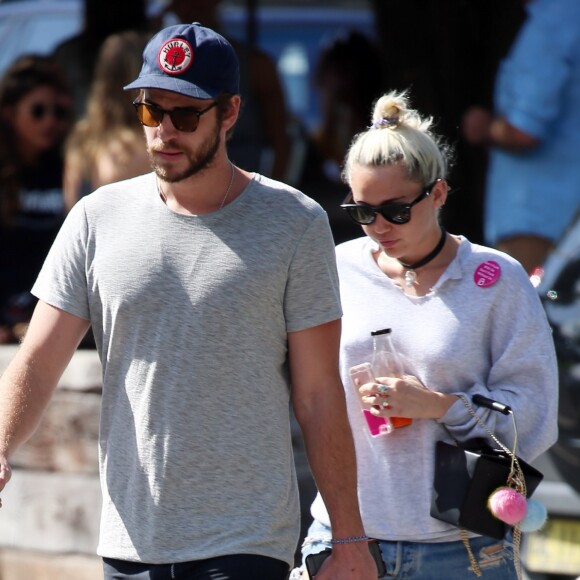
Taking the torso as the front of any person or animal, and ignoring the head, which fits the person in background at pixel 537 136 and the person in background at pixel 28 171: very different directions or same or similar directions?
very different directions

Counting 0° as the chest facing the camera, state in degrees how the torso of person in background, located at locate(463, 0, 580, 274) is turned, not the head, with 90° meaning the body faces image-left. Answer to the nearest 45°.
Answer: approximately 90°

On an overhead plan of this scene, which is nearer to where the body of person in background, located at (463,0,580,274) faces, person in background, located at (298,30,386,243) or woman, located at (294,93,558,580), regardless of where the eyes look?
the person in background

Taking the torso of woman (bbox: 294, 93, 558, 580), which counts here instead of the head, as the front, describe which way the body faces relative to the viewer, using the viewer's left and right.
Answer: facing the viewer and to the left of the viewer

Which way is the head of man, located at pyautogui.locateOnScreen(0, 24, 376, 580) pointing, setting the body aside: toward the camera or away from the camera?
toward the camera

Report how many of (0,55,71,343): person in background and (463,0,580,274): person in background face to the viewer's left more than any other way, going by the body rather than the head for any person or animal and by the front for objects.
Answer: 1

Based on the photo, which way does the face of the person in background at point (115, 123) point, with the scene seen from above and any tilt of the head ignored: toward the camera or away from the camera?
away from the camera

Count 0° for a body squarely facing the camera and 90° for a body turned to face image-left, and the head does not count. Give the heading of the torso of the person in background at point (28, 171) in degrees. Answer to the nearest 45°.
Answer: approximately 315°
